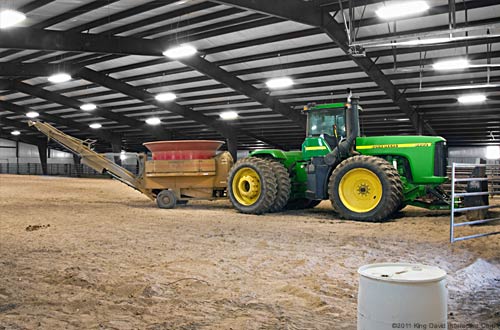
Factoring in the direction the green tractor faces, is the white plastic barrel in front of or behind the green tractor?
in front

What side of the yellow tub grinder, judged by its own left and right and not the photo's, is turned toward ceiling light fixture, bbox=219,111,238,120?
left

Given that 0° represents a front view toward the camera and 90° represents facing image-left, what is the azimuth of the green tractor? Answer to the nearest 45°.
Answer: approximately 315°

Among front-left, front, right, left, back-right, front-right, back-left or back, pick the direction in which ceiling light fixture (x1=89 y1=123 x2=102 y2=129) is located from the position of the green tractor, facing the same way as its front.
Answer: back

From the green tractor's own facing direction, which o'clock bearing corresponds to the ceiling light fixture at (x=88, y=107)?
The ceiling light fixture is roughly at 6 o'clock from the green tractor.

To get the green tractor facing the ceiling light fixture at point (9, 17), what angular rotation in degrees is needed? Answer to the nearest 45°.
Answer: approximately 135° to its right

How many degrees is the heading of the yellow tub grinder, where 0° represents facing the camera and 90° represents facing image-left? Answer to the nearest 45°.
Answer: approximately 270°

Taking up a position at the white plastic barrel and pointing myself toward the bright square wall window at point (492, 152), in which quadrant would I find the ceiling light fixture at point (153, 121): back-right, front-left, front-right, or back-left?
front-left

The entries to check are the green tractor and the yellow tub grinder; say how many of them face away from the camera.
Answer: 0

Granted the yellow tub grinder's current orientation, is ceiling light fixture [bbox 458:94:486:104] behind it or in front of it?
in front

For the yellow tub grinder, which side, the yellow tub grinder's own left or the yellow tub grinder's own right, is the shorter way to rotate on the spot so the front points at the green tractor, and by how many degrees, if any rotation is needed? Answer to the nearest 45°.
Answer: approximately 45° to the yellow tub grinder's own right

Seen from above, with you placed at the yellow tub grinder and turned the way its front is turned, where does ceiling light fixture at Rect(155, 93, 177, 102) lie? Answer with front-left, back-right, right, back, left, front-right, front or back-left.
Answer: left

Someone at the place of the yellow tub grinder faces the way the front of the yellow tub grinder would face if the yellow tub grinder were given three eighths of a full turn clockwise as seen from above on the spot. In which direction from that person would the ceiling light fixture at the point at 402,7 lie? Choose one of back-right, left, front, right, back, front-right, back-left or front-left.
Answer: left

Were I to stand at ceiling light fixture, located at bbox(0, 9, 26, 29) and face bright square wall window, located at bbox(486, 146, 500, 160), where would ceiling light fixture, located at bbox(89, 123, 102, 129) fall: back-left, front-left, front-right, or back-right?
front-left

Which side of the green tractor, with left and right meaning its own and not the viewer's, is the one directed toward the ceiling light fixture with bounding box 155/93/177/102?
back
